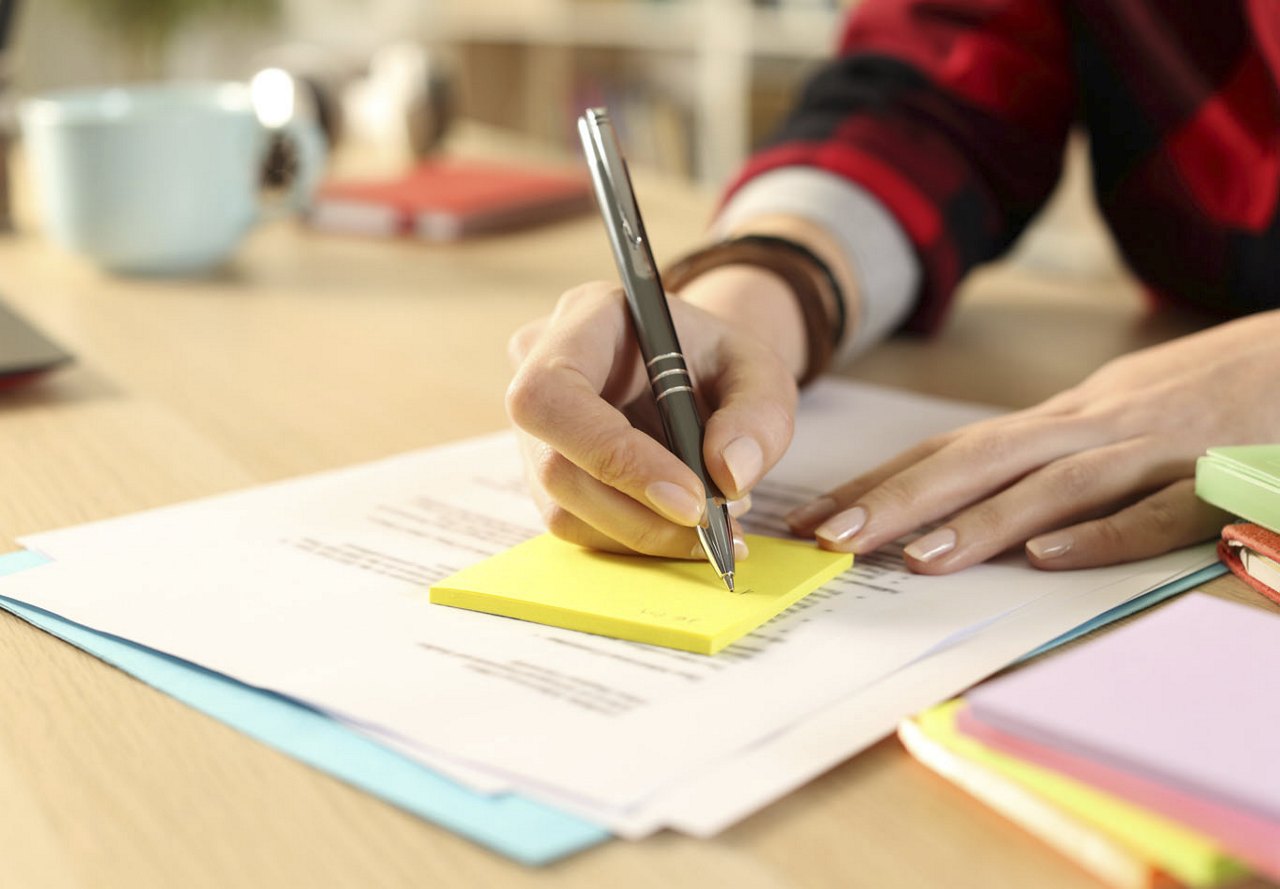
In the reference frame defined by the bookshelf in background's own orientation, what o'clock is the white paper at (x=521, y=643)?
The white paper is roughly at 12 o'clock from the bookshelf in background.

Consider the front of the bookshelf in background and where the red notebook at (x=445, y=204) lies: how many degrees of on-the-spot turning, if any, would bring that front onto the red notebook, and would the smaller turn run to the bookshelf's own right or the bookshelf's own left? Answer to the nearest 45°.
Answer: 0° — it already faces it

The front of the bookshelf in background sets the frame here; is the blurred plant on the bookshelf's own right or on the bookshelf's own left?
on the bookshelf's own right

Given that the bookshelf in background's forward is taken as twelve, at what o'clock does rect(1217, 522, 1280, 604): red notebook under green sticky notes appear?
The red notebook under green sticky notes is roughly at 12 o'clock from the bookshelf in background.

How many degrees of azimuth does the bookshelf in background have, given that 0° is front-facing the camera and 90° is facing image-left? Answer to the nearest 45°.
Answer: approximately 0°
